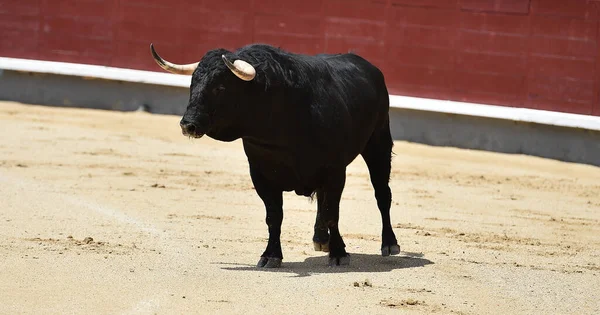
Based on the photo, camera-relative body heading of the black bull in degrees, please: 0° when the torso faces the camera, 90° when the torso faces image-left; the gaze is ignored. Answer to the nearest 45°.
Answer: approximately 45°
